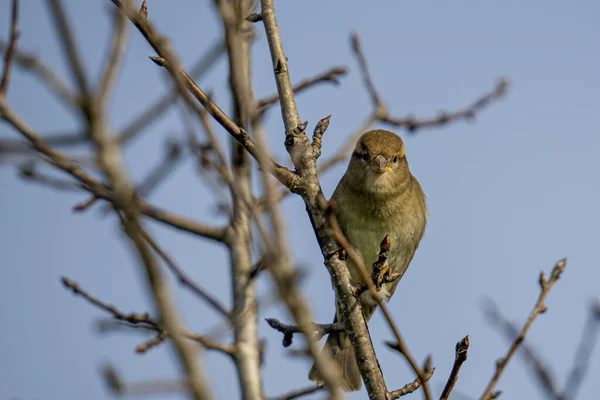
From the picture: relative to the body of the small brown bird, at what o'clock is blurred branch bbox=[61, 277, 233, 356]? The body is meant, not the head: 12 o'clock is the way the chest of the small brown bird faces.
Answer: The blurred branch is roughly at 3 o'clock from the small brown bird.

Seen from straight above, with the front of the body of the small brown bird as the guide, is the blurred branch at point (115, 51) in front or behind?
in front

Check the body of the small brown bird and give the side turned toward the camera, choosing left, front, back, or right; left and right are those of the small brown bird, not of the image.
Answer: front

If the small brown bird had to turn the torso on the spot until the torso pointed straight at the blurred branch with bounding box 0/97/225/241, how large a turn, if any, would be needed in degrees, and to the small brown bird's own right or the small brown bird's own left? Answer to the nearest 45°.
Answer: approximately 45° to the small brown bird's own right

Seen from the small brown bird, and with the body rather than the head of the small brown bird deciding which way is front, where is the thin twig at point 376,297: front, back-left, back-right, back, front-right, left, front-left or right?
front
